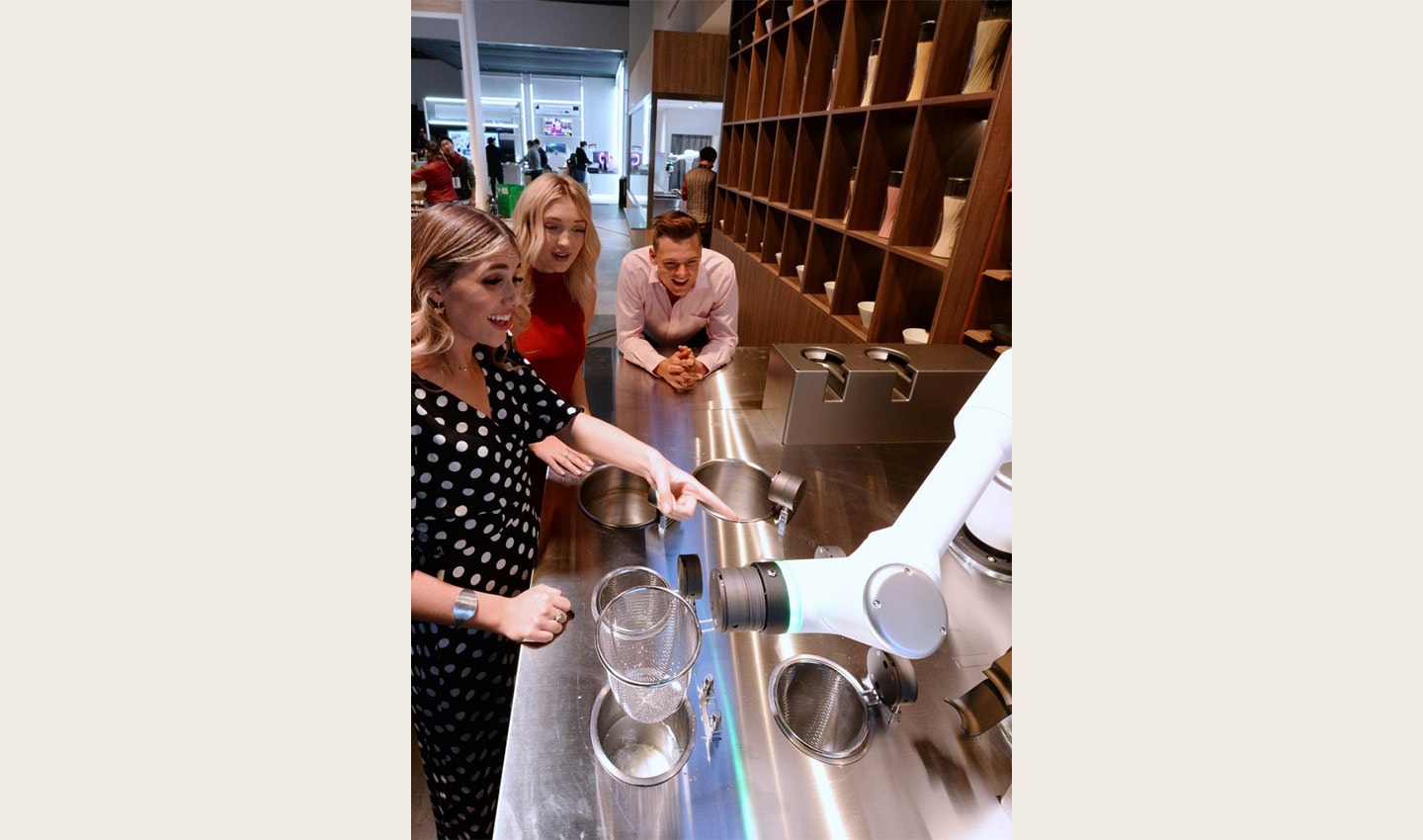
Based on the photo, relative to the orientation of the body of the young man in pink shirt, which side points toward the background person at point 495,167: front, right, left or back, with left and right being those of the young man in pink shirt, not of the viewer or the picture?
back

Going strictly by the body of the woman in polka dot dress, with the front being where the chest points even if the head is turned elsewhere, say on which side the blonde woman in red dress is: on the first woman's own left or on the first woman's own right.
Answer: on the first woman's own left

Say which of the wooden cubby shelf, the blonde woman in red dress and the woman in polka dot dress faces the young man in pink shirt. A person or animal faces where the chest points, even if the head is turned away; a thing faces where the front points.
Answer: the wooden cubby shelf

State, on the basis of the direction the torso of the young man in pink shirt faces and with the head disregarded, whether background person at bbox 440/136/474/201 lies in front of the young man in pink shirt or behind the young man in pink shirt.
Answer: behind

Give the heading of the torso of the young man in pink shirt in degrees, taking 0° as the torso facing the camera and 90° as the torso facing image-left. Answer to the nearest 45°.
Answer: approximately 0°

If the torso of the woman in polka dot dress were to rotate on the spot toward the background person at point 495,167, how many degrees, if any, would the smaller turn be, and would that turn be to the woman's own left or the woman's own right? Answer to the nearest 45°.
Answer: approximately 135° to the woman's own left

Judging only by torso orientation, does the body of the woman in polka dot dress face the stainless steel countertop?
yes

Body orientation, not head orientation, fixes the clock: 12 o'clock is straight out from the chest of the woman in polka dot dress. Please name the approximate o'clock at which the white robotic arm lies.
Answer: The white robotic arm is roughly at 12 o'clock from the woman in polka dot dress.

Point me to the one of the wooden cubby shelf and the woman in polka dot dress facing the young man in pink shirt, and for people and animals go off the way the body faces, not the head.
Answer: the wooden cubby shelf
